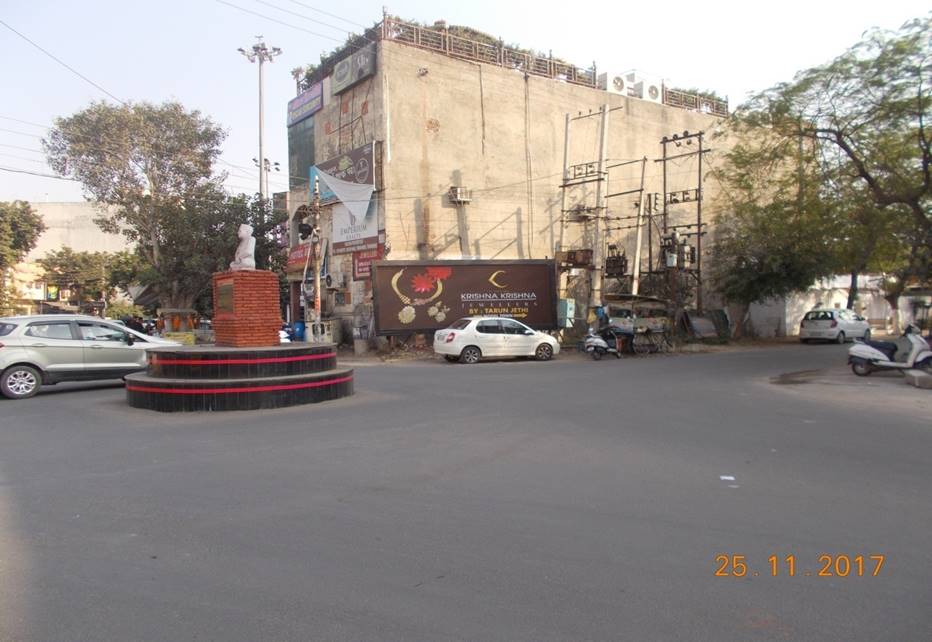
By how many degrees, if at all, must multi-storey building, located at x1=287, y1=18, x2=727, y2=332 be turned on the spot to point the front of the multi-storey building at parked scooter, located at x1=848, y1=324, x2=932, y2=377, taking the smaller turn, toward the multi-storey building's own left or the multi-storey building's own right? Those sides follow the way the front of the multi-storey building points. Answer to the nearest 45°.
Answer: approximately 90° to the multi-storey building's own left

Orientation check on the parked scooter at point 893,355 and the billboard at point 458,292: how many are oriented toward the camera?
1

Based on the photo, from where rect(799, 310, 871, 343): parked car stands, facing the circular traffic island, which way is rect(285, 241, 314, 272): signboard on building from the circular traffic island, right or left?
right

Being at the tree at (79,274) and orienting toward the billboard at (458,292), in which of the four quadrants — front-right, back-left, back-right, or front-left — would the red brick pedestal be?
front-right

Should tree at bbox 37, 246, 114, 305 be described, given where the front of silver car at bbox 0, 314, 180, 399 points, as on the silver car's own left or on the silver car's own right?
on the silver car's own left

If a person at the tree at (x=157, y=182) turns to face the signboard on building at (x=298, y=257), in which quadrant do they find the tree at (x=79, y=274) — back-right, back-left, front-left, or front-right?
back-left

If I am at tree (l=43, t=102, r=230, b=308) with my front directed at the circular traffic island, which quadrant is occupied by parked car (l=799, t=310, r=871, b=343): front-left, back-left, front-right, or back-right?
front-left

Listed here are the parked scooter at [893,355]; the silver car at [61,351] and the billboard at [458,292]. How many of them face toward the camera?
1

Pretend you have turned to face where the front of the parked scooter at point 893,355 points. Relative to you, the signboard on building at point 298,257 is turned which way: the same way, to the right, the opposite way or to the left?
to the right

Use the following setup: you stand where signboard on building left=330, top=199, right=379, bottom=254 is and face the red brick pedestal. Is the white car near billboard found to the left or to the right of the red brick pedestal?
left

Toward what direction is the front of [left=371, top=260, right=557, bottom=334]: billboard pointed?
toward the camera

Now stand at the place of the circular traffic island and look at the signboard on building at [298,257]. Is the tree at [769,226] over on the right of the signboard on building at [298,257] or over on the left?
right

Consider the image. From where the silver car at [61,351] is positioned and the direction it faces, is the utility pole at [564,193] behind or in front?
in front

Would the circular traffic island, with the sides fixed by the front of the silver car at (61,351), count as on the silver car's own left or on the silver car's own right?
on the silver car's own right

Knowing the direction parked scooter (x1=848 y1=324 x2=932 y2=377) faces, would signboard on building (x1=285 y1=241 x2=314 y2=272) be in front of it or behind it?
behind

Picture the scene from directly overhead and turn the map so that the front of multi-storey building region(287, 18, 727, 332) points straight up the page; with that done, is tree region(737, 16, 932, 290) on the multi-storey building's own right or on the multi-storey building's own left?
on the multi-storey building's own left

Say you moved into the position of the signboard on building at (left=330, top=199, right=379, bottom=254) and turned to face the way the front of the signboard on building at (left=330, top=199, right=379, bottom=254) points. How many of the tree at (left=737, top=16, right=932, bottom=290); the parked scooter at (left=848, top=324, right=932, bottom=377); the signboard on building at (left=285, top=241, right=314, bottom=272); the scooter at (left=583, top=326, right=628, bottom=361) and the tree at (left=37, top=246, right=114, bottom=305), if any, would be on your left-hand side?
3

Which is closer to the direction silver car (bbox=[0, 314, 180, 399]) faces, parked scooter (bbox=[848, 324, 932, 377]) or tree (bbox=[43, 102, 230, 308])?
the parked scooter
